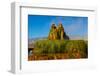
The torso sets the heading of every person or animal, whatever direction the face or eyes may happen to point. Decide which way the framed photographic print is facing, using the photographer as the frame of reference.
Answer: facing the viewer and to the right of the viewer
